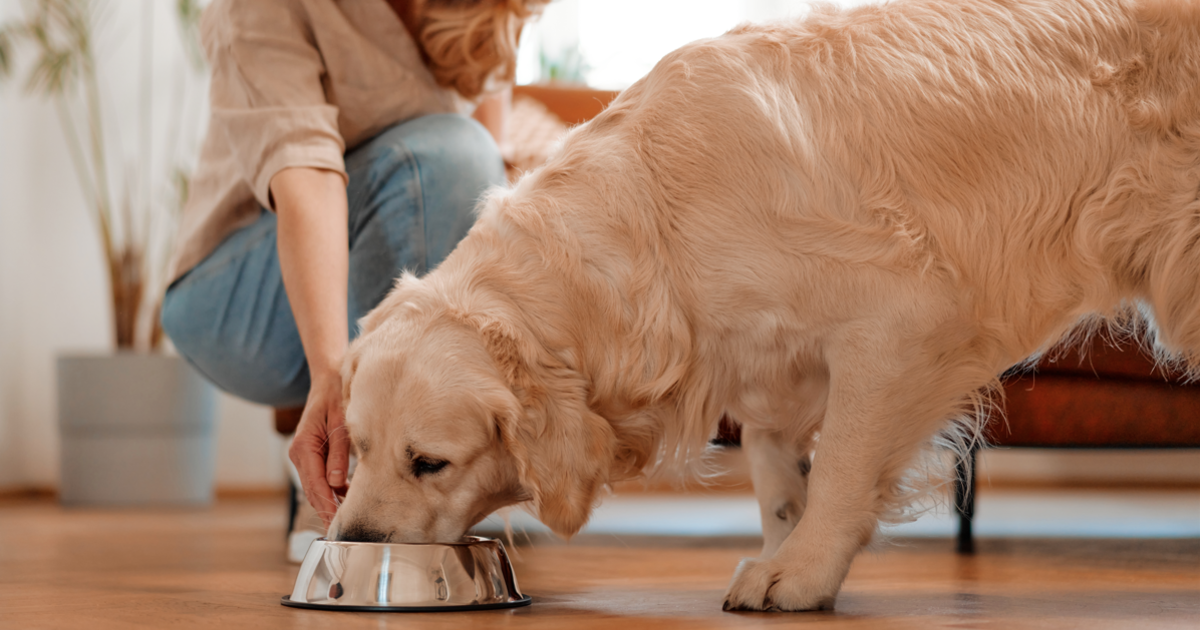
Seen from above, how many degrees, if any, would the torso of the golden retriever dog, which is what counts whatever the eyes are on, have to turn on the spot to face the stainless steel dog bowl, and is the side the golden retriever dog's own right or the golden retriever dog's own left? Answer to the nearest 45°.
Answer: approximately 45° to the golden retriever dog's own left

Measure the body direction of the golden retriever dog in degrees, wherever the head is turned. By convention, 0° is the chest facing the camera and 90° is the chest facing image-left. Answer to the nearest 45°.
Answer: approximately 90°

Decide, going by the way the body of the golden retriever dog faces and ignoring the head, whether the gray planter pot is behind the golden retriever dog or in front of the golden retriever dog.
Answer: in front

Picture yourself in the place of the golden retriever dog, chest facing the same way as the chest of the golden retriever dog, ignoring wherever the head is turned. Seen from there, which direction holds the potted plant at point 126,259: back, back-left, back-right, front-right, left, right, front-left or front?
front-right
